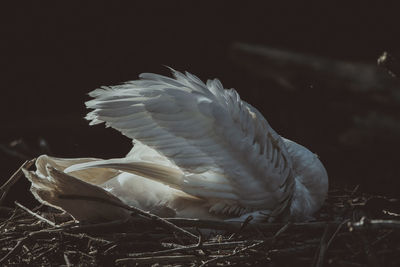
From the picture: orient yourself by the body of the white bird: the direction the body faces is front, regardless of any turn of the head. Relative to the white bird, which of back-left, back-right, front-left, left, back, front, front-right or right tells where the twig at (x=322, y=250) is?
front-right

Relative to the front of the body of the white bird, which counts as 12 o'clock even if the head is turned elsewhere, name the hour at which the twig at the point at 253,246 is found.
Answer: The twig is roughly at 2 o'clock from the white bird.

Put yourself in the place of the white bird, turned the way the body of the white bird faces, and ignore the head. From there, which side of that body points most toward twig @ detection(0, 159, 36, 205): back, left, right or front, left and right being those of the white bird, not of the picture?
back

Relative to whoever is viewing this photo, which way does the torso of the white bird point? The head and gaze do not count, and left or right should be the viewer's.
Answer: facing to the right of the viewer
